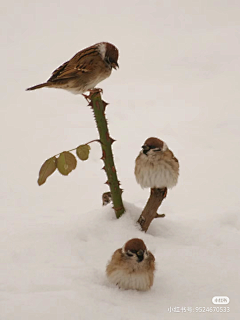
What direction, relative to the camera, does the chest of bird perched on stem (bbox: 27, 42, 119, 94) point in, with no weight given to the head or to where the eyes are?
to the viewer's right
